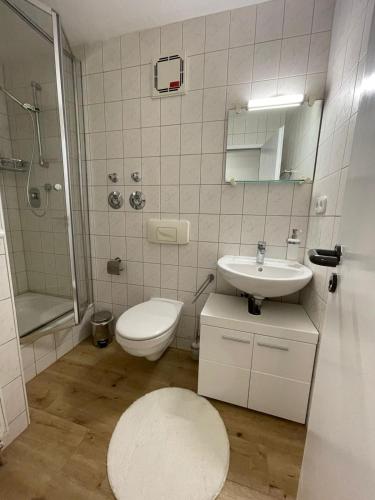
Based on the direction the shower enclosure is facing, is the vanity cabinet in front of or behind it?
in front

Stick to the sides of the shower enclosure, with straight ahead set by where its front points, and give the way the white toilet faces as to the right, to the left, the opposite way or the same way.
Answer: to the right

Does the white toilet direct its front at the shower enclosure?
no

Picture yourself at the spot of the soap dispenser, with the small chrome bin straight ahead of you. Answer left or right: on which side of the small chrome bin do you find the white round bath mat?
left

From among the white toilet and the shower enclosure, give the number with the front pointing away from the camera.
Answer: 0

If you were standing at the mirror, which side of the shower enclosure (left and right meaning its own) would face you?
front

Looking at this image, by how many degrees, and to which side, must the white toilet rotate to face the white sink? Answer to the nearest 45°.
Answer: approximately 135° to its left

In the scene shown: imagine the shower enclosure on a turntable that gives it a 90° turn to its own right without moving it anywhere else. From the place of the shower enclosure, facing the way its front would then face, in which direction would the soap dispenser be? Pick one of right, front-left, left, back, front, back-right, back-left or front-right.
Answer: left

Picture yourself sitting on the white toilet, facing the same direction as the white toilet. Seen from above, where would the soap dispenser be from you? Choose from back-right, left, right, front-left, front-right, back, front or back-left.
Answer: back-left

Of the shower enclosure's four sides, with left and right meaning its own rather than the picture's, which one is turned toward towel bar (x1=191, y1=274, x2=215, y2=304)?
front

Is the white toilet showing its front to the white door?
no

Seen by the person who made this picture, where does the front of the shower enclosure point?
facing the viewer and to the right of the viewer

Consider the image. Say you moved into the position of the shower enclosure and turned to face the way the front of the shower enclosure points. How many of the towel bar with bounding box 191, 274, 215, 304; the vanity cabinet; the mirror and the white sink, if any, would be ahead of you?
4
